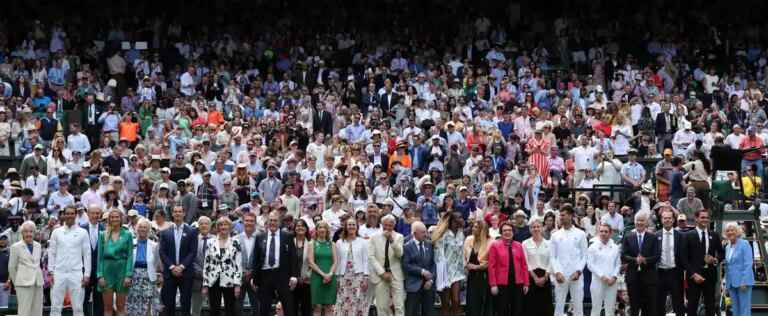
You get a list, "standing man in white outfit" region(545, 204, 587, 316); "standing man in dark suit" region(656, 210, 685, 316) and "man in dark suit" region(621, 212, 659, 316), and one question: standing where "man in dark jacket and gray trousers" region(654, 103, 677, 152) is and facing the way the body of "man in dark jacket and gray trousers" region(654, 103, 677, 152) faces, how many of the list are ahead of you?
3

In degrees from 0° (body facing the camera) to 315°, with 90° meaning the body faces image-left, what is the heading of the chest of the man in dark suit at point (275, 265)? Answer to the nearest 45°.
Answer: approximately 0°

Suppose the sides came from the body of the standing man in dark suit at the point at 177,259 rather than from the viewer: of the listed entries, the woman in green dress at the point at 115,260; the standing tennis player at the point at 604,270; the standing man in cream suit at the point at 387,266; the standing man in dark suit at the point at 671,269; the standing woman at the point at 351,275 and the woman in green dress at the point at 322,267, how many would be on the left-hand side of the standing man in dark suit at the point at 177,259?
5

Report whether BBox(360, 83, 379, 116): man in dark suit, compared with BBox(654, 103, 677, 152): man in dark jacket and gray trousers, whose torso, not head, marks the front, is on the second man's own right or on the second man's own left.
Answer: on the second man's own right

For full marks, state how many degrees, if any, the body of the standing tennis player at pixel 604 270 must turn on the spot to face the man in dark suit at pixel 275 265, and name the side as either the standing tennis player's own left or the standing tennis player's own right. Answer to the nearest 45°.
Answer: approximately 90° to the standing tennis player's own right

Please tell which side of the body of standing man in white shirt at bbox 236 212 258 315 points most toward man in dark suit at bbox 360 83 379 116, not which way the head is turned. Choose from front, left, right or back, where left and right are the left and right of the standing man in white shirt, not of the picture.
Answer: back
